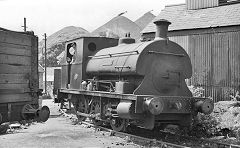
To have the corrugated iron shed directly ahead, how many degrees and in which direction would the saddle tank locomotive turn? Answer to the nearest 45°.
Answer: approximately 90° to its left

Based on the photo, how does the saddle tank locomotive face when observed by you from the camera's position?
facing the viewer and to the right of the viewer

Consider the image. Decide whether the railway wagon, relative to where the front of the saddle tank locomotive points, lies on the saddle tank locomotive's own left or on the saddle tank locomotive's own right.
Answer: on the saddle tank locomotive's own right

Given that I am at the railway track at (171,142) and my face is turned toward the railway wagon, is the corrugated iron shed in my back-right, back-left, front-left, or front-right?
back-right
